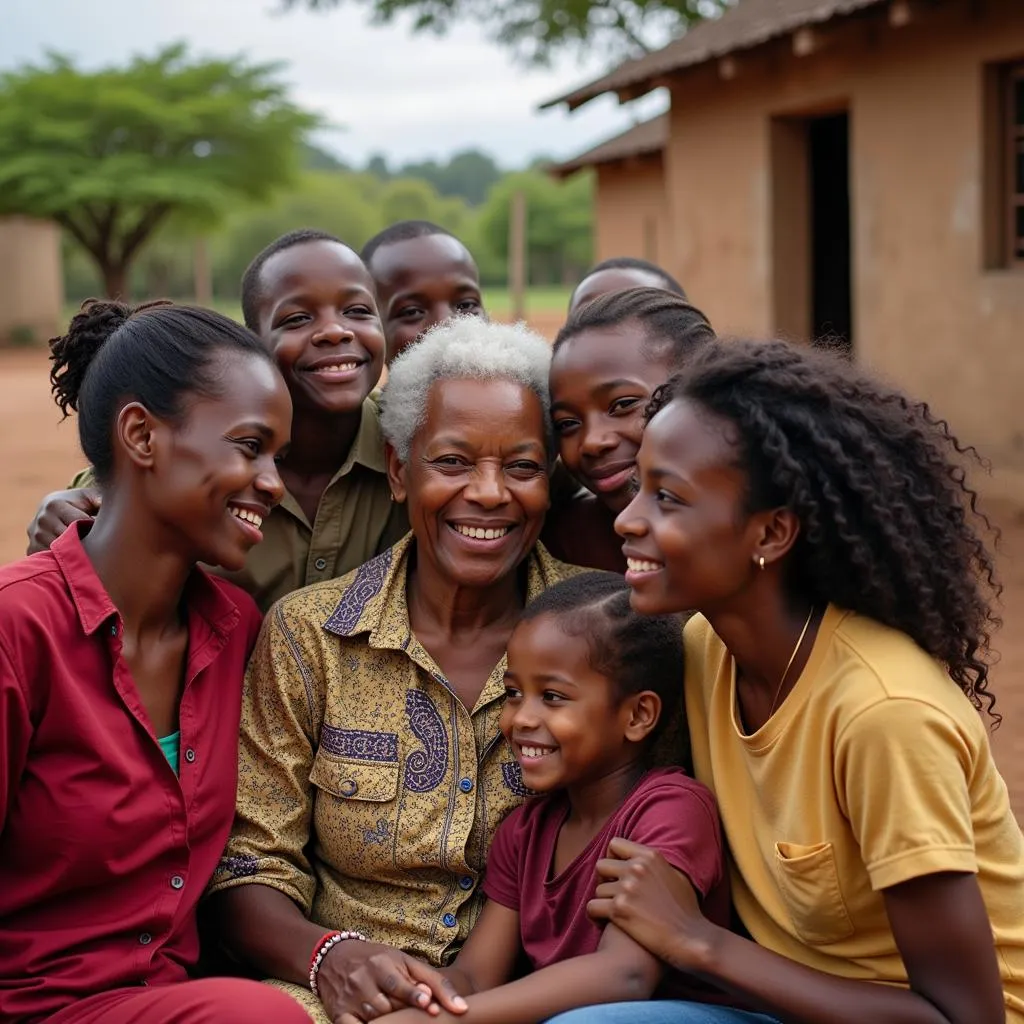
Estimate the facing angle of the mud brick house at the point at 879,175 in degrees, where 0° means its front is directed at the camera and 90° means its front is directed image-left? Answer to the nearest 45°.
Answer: approximately 45°

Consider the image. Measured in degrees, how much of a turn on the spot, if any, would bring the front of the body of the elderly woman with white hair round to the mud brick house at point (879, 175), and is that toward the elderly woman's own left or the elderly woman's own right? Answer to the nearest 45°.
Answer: approximately 90° to the elderly woman's own left

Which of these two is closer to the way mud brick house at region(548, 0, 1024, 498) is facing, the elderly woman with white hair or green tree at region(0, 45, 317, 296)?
the elderly woman with white hair

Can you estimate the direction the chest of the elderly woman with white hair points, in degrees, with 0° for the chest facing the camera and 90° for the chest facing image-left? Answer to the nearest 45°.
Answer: approximately 315°

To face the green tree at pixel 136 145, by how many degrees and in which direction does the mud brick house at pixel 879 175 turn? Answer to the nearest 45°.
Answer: approximately 90° to its right
